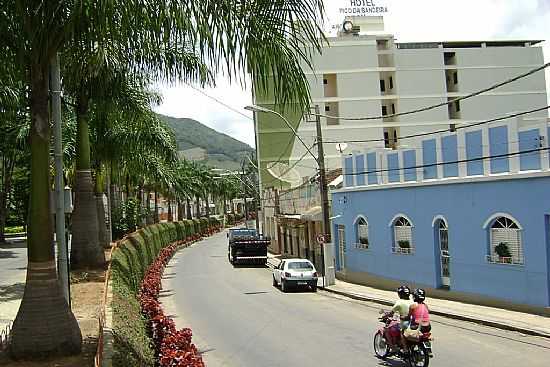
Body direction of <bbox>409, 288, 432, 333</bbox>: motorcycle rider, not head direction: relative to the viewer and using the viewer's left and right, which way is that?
facing away from the viewer and to the left of the viewer

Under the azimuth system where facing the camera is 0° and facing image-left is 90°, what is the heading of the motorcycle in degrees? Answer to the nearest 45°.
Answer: approximately 135°

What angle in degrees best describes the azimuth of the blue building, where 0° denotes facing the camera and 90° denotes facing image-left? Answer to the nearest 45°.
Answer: approximately 45°

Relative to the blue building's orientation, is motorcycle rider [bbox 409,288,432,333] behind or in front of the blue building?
in front
